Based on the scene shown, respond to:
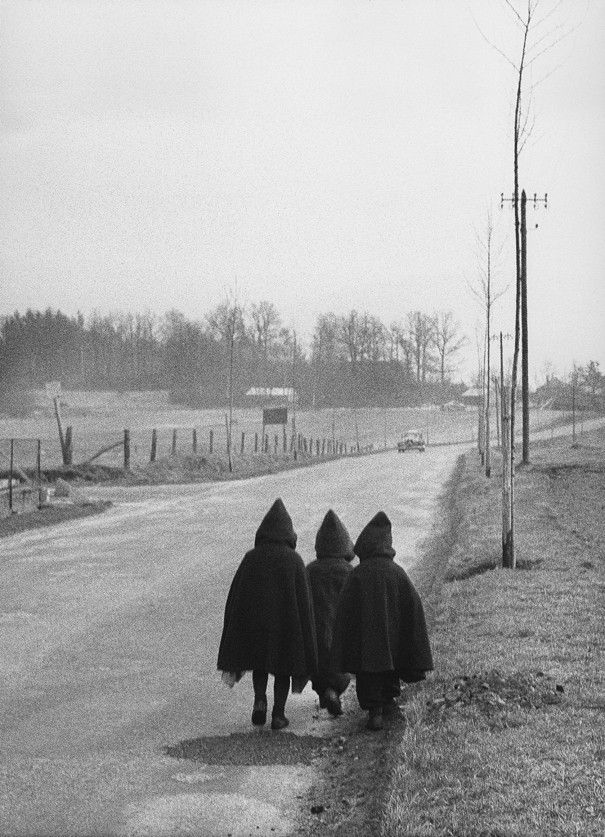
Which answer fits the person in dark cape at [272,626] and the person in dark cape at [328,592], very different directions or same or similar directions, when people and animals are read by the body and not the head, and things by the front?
same or similar directions

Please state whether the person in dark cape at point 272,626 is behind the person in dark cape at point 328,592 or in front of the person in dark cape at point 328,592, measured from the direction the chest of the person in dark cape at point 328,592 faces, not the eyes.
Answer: behind

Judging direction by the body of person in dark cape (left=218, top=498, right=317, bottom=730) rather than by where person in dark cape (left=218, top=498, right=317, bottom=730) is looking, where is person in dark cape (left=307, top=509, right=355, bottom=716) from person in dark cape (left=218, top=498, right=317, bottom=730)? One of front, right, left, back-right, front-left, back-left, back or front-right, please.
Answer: front-right

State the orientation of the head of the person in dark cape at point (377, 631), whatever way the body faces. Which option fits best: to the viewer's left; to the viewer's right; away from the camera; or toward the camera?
away from the camera

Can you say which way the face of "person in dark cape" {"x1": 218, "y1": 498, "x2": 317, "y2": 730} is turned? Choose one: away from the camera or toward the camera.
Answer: away from the camera

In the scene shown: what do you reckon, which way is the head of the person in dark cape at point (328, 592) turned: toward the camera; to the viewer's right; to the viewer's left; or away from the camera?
away from the camera

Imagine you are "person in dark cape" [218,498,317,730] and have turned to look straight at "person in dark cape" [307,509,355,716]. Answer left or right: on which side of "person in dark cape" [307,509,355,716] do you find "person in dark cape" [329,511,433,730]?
right

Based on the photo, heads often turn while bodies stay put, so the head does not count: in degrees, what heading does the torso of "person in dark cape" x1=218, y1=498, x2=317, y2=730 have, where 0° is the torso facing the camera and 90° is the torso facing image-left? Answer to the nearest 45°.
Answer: approximately 180°

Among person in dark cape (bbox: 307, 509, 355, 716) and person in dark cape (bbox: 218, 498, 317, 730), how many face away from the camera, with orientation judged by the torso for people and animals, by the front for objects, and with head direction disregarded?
2

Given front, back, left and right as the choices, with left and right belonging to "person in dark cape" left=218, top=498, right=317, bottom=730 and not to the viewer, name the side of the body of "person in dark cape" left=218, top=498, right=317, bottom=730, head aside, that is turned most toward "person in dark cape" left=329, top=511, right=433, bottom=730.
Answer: right

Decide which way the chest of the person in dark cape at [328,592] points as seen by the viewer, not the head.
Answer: away from the camera

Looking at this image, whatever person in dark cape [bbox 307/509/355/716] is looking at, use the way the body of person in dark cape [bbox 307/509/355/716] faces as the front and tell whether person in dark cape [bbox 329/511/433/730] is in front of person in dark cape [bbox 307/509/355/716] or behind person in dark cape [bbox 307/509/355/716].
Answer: behind
